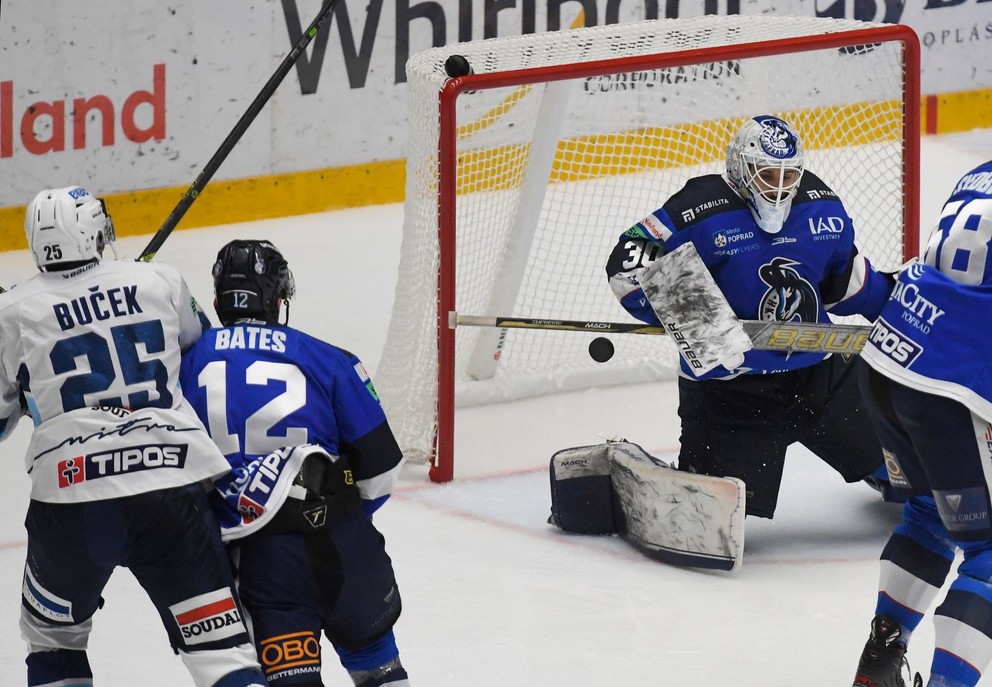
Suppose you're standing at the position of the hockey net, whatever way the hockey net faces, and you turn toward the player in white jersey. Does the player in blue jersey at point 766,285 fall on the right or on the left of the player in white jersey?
left

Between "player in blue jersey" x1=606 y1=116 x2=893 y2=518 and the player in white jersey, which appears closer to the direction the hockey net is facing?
the player in blue jersey

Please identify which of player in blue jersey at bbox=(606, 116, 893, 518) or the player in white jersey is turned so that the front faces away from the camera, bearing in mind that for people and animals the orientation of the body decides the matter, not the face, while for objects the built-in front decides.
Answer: the player in white jersey

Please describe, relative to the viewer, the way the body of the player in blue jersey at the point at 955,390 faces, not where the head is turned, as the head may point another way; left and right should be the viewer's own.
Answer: facing away from the viewer and to the right of the viewer

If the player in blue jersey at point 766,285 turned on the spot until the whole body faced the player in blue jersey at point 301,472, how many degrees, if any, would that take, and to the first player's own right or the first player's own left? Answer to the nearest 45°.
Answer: approximately 45° to the first player's own right

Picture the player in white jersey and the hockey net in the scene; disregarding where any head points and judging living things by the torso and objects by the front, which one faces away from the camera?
the player in white jersey

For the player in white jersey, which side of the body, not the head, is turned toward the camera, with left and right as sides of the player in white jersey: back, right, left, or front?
back

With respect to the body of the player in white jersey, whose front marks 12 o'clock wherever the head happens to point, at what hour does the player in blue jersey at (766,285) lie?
The player in blue jersey is roughly at 2 o'clock from the player in white jersey.
